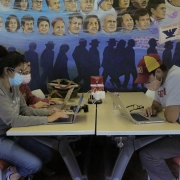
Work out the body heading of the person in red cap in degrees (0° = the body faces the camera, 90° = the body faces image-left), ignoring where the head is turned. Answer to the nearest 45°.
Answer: approximately 90°

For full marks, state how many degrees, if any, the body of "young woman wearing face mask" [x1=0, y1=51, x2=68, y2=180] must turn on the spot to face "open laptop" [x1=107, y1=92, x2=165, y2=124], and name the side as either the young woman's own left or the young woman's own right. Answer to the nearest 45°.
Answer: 0° — they already face it

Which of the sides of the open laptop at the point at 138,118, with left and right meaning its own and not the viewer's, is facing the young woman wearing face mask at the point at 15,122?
back

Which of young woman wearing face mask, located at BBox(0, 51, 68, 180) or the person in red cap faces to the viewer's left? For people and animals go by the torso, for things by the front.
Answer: the person in red cap

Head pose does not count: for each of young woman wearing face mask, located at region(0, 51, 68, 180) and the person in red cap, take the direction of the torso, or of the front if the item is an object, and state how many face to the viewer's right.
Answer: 1

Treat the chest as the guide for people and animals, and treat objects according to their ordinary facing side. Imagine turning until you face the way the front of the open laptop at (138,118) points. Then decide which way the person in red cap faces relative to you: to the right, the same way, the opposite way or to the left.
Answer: the opposite way

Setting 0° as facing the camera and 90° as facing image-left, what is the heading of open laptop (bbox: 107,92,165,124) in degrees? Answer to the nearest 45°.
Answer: approximately 270°

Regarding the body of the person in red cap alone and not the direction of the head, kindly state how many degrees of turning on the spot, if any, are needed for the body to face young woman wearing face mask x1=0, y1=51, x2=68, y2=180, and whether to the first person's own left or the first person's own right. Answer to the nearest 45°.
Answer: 0° — they already face them

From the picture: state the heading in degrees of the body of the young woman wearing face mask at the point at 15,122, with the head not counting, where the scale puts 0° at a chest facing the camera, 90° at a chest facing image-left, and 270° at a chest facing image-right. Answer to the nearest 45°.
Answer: approximately 270°
